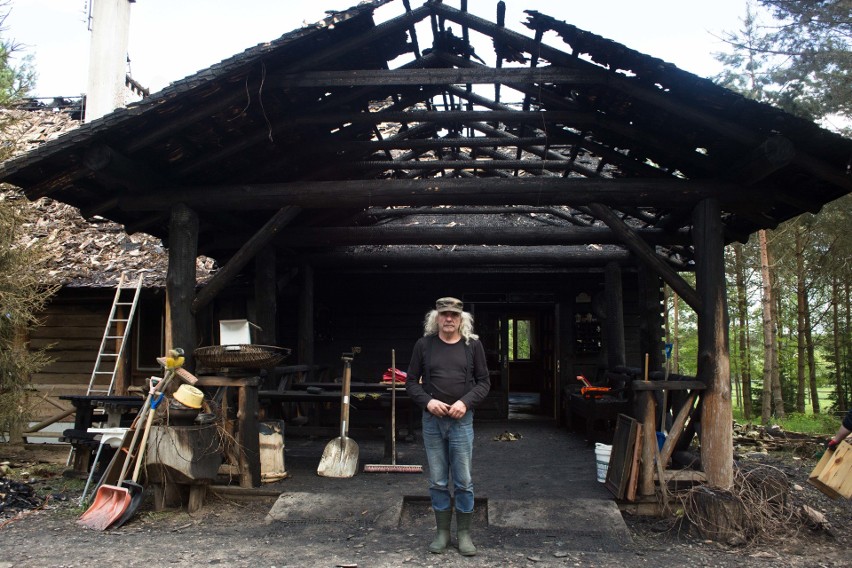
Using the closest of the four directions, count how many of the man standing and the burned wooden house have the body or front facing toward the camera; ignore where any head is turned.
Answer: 2

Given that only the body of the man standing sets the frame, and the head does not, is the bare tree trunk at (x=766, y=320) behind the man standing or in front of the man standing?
behind

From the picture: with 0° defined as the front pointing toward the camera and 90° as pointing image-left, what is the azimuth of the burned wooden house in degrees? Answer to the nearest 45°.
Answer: approximately 0°

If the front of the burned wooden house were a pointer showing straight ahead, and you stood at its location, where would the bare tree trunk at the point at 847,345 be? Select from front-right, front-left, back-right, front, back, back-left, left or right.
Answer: back-left

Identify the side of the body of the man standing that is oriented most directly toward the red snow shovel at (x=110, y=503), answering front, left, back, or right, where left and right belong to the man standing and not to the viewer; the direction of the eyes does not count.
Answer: right
